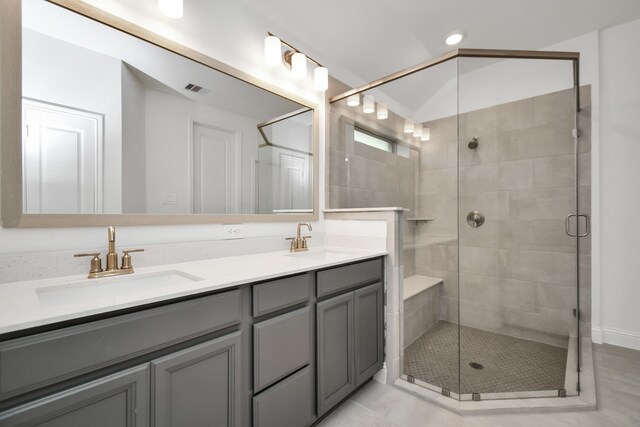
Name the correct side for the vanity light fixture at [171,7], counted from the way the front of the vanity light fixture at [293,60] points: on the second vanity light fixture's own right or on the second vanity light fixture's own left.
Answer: on the second vanity light fixture's own right

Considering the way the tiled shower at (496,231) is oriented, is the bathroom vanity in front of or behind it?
in front

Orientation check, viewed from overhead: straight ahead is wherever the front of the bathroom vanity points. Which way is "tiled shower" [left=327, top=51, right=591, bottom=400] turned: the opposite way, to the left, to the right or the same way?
to the right

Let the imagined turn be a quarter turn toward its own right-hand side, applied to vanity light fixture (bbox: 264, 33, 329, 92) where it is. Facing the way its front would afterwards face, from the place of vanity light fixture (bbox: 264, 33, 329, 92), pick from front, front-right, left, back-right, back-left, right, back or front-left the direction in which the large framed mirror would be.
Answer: front

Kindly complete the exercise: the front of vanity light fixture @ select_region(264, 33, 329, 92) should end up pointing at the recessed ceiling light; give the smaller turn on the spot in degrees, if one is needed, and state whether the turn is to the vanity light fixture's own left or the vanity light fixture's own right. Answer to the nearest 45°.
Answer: approximately 45° to the vanity light fixture's own left

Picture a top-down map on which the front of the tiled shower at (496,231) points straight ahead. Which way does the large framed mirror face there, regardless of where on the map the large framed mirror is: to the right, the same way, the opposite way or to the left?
to the left

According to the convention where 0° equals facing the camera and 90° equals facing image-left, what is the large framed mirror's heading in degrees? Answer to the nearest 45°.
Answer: approximately 315°

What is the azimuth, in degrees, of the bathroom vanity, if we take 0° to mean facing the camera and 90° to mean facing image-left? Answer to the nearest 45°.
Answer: approximately 315°

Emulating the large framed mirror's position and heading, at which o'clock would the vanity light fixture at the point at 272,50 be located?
The vanity light fixture is roughly at 10 o'clock from the large framed mirror.

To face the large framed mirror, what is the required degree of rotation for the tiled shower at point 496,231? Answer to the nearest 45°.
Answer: approximately 45° to its right

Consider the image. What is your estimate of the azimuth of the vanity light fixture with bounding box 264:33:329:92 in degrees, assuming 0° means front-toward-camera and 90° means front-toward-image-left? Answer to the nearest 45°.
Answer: approximately 315°
